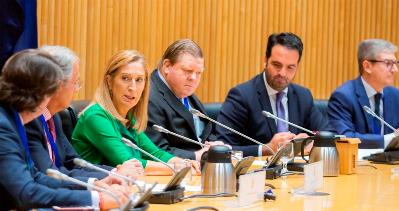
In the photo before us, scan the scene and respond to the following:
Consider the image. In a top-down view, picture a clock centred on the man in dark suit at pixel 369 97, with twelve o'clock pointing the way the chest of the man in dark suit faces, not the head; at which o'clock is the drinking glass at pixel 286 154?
The drinking glass is roughly at 2 o'clock from the man in dark suit.

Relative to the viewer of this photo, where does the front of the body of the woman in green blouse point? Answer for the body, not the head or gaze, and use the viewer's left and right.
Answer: facing the viewer and to the right of the viewer

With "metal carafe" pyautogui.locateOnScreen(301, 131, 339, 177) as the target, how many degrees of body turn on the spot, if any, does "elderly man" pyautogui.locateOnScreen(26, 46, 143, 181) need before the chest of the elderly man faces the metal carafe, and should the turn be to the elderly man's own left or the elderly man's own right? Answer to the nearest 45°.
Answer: approximately 45° to the elderly man's own left

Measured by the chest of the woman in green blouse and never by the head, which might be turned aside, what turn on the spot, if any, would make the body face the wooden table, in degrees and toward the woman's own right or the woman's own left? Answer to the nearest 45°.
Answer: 0° — they already face it

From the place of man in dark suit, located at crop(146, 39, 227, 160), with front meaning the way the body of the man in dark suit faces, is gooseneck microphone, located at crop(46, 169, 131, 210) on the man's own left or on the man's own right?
on the man's own right
